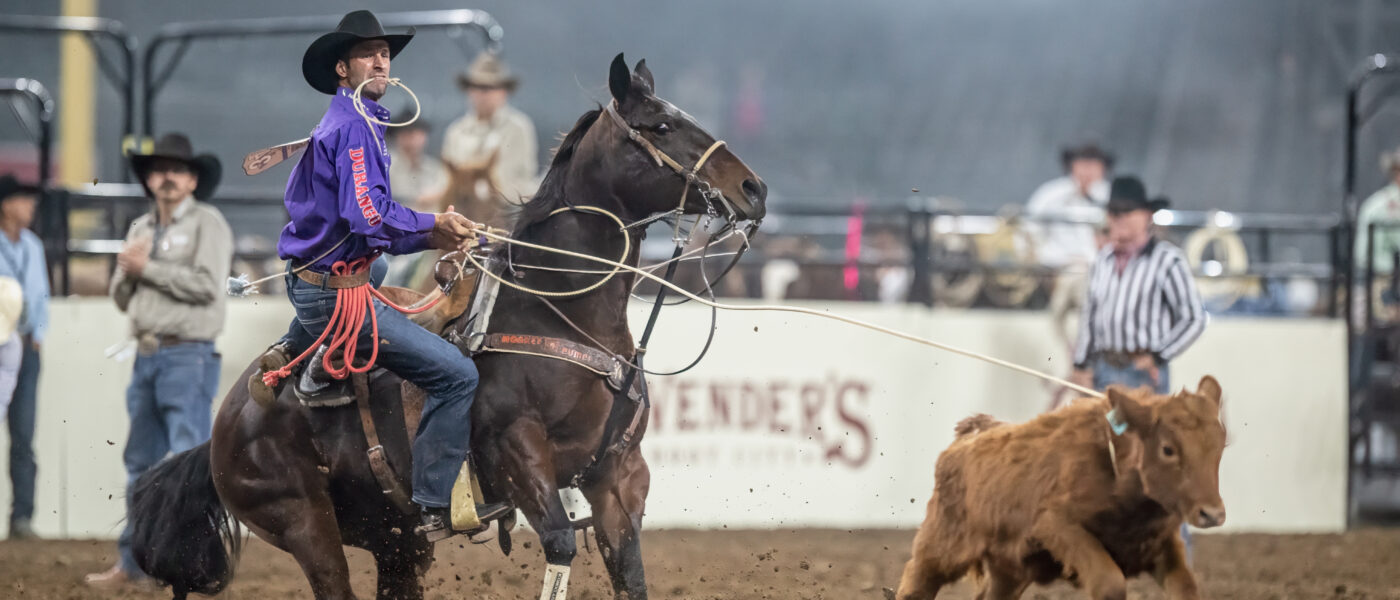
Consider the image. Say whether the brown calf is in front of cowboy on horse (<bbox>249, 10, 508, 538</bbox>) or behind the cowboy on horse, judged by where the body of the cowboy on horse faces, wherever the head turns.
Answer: in front

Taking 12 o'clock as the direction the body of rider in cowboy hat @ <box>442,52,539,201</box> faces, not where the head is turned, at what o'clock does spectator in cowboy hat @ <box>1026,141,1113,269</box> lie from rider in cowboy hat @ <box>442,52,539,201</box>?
spectator in cowboy hat @ <box>1026,141,1113,269</box> is roughly at 9 o'clock from rider in cowboy hat @ <box>442,52,539,201</box>.

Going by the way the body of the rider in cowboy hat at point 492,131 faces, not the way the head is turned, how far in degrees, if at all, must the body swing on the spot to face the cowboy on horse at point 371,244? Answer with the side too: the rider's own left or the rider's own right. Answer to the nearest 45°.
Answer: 0° — they already face them

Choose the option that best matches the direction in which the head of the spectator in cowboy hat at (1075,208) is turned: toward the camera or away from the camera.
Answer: toward the camera

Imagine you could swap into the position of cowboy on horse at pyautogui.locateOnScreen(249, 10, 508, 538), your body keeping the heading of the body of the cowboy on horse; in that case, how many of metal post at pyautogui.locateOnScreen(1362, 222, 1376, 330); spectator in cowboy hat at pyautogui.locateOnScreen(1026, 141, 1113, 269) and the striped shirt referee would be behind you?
0

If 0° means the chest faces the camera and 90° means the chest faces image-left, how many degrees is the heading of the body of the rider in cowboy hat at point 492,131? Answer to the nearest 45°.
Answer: approximately 0°

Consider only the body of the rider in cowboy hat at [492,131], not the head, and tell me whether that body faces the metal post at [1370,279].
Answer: no

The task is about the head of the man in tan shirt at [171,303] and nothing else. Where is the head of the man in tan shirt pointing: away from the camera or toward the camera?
toward the camera

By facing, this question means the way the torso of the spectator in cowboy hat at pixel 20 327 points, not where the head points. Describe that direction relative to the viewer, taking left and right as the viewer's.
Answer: facing the viewer and to the right of the viewer

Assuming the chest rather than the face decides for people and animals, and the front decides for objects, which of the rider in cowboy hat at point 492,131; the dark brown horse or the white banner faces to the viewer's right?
the dark brown horse

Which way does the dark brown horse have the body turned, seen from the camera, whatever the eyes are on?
to the viewer's right

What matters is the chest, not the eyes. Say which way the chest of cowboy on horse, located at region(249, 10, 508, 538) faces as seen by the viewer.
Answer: to the viewer's right

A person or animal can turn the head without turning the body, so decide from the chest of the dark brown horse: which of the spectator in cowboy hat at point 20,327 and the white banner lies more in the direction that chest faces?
the white banner

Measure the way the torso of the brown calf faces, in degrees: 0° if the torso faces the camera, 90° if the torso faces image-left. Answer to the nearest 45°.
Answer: approximately 315°

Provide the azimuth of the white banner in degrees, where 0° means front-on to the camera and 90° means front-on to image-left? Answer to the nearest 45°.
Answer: approximately 0°

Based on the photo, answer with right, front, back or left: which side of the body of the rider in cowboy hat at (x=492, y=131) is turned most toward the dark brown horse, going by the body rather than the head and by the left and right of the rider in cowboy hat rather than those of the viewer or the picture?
front

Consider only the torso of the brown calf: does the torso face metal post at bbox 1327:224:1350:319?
no

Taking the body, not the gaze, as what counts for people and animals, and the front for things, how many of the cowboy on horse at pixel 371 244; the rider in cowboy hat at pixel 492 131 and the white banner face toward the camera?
2

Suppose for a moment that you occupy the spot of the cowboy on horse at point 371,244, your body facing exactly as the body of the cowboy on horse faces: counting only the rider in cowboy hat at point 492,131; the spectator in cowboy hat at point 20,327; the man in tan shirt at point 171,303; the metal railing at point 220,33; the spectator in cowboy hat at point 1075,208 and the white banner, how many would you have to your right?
0

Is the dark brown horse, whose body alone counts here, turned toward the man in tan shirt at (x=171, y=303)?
no
